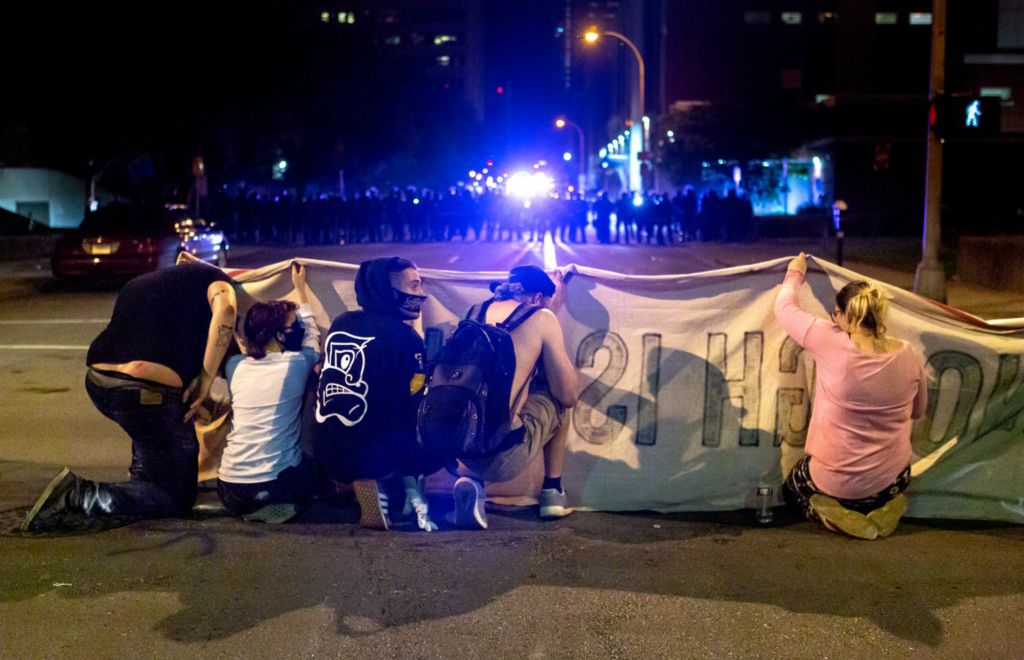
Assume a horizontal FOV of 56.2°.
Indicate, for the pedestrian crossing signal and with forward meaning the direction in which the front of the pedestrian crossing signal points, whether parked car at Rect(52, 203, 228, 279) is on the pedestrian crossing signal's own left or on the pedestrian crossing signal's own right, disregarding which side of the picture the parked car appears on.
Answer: on the pedestrian crossing signal's own right

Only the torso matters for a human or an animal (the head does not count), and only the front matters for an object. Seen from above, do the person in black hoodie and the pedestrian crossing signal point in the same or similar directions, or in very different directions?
very different directions

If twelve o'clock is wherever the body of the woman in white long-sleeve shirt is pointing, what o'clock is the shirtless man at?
The shirtless man is roughly at 2 o'clock from the woman in white long-sleeve shirt.

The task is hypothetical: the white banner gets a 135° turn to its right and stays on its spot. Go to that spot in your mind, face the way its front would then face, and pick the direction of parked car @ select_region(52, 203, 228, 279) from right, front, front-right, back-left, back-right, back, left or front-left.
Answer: back

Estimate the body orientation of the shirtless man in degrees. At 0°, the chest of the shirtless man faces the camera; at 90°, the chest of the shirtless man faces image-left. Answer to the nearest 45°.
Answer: approximately 225°

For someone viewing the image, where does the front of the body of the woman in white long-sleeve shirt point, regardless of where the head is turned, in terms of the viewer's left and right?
facing away from the viewer and to the right of the viewer

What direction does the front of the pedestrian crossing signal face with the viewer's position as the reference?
facing the viewer

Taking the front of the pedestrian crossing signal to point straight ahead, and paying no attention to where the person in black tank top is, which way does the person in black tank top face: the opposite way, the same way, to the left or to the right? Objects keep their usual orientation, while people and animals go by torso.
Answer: the opposite way

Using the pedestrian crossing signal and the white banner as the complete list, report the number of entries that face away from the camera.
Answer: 1

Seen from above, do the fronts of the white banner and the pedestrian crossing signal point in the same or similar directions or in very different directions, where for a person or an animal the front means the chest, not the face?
very different directions

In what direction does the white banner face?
away from the camera

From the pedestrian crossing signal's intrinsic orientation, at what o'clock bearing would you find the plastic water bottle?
The plastic water bottle is roughly at 12 o'clock from the pedestrian crossing signal.

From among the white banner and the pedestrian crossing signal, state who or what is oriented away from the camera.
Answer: the white banner

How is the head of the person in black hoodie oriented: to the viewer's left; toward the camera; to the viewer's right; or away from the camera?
to the viewer's right

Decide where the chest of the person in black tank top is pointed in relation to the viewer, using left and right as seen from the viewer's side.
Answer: facing away from the viewer and to the right of the viewer

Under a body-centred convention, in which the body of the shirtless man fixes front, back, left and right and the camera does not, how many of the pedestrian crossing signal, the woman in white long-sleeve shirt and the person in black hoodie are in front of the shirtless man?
1
